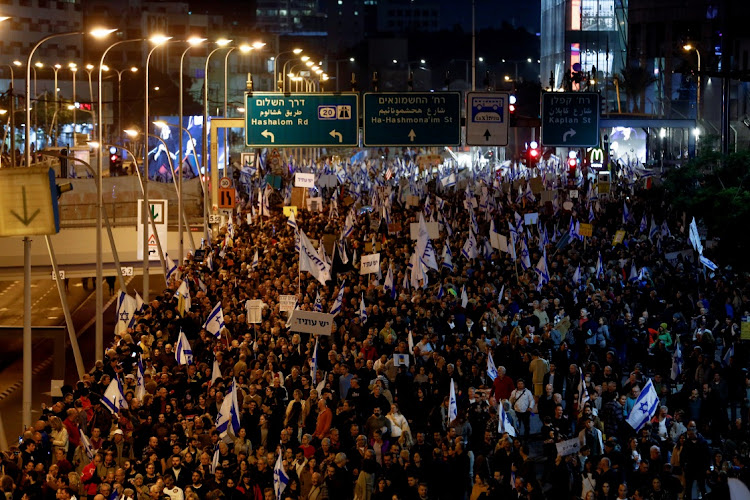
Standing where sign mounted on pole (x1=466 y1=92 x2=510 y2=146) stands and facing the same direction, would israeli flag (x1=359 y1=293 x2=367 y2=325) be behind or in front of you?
in front

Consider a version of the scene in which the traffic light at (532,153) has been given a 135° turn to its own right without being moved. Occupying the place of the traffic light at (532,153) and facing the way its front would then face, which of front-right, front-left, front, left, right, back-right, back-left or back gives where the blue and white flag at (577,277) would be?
back-left

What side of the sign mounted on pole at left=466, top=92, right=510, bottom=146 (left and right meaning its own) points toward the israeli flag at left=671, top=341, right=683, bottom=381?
front

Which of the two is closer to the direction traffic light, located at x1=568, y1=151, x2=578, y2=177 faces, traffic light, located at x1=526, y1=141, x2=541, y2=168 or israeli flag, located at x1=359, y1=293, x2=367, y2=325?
the israeli flag

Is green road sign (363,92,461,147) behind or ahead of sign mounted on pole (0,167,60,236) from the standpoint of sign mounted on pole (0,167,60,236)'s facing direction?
behind

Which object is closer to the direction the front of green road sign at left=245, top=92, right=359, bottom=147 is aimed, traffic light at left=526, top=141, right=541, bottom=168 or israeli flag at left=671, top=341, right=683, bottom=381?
the israeli flag

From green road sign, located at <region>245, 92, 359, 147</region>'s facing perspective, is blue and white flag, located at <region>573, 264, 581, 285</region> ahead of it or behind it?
ahead

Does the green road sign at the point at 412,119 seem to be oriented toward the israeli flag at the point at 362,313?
yes

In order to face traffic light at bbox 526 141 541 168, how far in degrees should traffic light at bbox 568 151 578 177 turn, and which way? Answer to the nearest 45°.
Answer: approximately 135° to its right

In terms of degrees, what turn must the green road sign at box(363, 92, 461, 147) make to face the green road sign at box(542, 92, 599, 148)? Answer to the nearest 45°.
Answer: approximately 135° to its left
